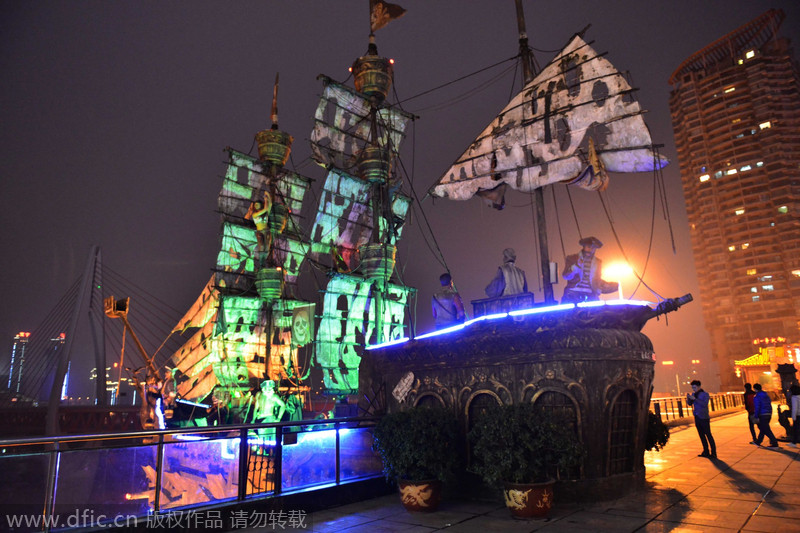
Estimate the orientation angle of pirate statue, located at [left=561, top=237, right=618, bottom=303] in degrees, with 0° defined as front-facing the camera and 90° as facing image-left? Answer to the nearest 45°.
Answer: approximately 0°

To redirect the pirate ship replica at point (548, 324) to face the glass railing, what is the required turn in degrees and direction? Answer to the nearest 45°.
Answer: approximately 90° to its left

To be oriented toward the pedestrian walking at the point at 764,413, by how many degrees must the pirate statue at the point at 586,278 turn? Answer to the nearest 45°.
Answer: approximately 135° to its left

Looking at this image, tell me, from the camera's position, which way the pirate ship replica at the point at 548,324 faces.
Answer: facing away from the viewer and to the left of the viewer

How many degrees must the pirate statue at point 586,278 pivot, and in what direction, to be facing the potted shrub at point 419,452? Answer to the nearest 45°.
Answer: approximately 45° to its right

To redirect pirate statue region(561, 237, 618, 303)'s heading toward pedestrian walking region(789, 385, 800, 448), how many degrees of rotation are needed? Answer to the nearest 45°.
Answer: approximately 135° to its left
